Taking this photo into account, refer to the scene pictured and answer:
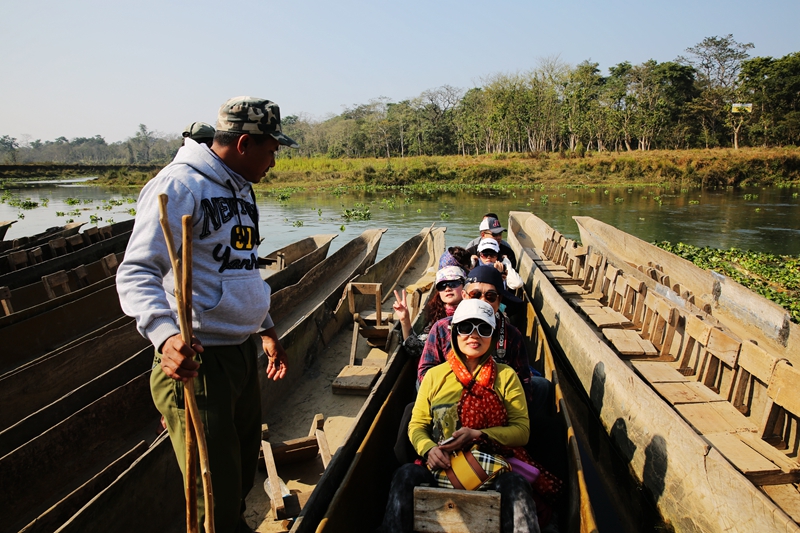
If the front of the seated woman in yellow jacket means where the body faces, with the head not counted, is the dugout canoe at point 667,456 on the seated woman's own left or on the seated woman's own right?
on the seated woman's own left

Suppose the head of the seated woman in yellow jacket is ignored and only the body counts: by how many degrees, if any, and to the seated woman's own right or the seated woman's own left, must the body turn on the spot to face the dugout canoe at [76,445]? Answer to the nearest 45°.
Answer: approximately 90° to the seated woman's own right

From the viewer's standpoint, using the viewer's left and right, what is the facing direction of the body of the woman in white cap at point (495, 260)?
facing the viewer

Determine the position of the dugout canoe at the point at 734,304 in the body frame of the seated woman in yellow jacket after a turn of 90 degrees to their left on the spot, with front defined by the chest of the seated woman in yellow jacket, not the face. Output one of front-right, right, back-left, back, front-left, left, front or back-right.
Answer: front-left

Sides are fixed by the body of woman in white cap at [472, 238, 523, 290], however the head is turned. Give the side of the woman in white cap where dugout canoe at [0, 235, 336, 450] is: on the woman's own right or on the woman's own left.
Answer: on the woman's own right

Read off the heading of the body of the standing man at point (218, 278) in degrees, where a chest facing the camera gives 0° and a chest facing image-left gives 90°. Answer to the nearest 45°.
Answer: approximately 315°

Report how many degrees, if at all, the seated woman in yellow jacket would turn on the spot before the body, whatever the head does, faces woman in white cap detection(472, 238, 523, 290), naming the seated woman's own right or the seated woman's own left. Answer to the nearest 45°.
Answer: approximately 180°

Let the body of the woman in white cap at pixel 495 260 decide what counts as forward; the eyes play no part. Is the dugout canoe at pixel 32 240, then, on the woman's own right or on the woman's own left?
on the woman's own right

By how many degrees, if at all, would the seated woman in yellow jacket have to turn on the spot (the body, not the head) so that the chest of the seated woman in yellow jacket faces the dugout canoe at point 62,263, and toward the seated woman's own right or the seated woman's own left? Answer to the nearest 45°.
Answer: approximately 135° to the seated woman's own right

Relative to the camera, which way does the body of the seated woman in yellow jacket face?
toward the camera

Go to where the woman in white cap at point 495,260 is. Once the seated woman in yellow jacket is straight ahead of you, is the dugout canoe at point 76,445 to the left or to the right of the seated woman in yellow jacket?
right

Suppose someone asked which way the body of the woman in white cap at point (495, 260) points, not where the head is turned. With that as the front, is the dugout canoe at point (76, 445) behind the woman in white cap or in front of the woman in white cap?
in front

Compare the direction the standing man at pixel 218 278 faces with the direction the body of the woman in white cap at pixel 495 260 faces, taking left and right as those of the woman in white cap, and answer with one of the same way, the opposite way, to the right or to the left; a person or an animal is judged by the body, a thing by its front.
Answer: to the left
